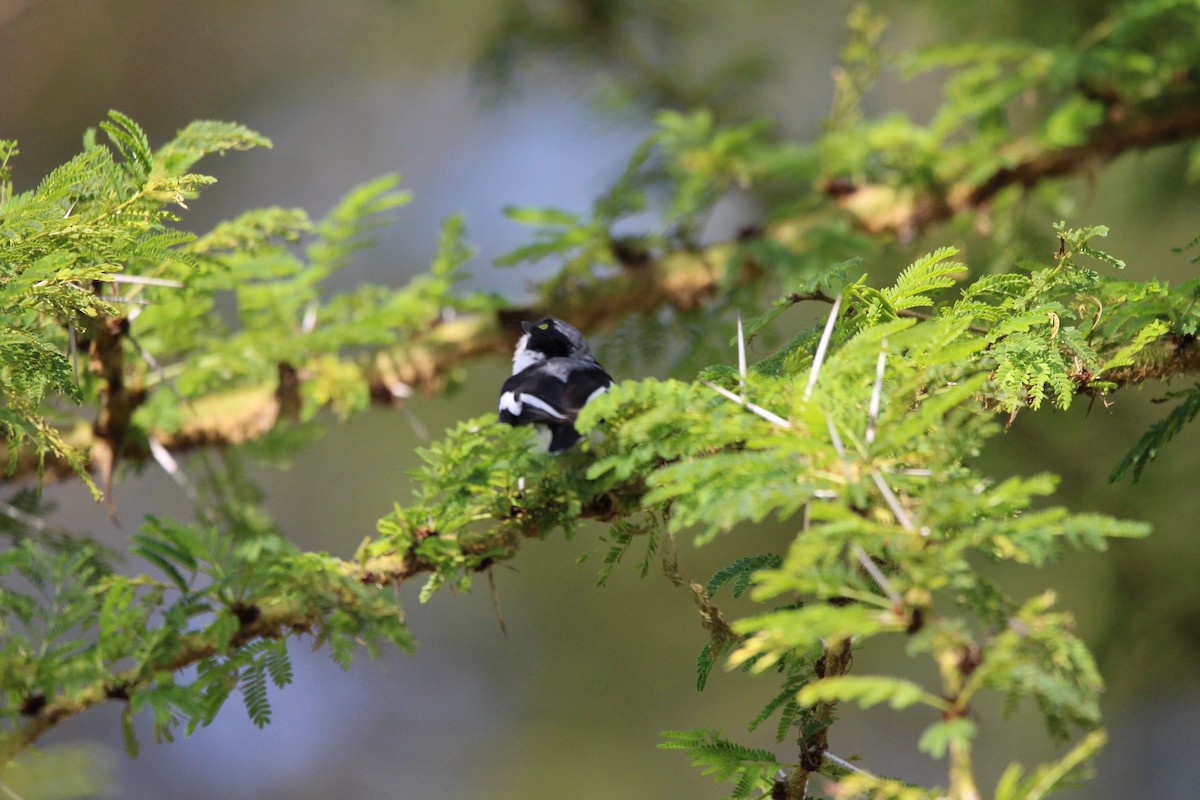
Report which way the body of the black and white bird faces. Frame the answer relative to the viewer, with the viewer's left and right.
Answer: facing away from the viewer and to the left of the viewer
